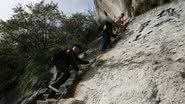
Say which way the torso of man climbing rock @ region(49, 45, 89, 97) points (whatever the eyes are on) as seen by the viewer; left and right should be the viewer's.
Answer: facing to the right of the viewer

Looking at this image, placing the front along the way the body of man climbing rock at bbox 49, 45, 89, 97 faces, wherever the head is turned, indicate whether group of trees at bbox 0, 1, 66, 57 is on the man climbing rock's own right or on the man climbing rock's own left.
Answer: on the man climbing rock's own left

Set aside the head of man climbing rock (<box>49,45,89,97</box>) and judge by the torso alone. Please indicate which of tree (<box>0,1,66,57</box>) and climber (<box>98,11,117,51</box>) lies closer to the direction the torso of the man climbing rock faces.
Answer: the climber
